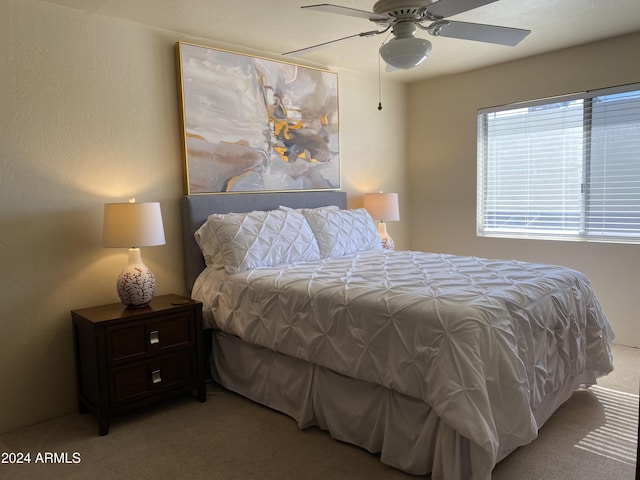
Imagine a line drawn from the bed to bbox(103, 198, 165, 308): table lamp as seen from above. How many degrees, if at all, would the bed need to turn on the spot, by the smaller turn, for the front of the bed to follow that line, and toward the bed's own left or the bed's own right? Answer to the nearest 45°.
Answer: approximately 135° to the bed's own right

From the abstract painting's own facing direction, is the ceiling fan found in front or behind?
in front

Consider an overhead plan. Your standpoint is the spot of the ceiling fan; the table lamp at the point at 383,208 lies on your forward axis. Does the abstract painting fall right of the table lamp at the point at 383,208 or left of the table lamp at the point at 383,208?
left

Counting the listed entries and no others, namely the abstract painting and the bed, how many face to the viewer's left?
0

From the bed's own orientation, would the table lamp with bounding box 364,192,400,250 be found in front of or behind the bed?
behind

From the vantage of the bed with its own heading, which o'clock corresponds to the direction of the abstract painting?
The abstract painting is roughly at 6 o'clock from the bed.

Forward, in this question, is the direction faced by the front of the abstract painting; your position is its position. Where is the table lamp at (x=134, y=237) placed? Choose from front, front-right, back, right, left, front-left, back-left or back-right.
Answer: right

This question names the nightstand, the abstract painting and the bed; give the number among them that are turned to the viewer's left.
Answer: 0

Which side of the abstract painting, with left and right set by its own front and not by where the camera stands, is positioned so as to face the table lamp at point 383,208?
left

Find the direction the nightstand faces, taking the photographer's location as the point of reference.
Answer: facing the viewer and to the right of the viewer

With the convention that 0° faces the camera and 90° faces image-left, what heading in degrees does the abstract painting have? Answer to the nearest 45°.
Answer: approximately 315°
